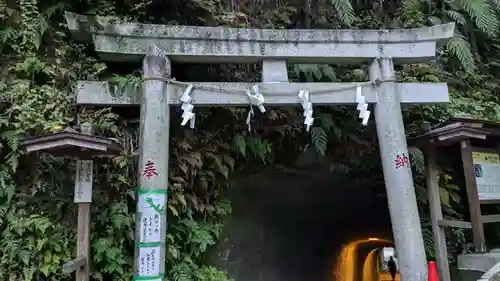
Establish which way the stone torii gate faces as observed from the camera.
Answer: facing the viewer

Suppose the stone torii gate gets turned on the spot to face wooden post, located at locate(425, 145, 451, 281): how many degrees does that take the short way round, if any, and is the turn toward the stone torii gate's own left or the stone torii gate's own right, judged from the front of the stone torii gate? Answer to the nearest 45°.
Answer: approximately 135° to the stone torii gate's own left

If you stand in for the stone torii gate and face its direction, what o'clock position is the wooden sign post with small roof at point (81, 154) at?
The wooden sign post with small roof is roughly at 2 o'clock from the stone torii gate.

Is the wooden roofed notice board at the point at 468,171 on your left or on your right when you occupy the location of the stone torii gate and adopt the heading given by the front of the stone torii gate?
on your left

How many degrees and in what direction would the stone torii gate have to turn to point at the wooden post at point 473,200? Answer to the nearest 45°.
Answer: approximately 90° to its left
